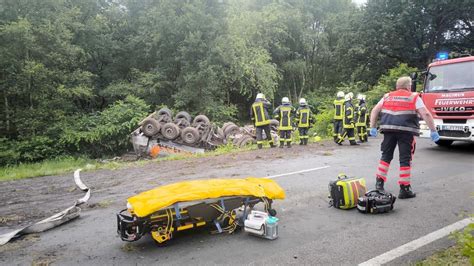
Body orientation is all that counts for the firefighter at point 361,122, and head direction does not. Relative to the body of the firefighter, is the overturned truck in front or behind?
in front

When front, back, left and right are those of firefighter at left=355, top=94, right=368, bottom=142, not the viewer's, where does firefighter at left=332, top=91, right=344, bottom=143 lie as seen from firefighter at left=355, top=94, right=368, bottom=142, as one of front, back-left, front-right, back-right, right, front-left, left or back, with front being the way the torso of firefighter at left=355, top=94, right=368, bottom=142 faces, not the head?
front-left

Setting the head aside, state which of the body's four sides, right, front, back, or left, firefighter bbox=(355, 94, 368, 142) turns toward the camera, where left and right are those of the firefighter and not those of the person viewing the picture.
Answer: left

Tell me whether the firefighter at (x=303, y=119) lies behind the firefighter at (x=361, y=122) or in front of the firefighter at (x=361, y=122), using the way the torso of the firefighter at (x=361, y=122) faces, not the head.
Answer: in front
